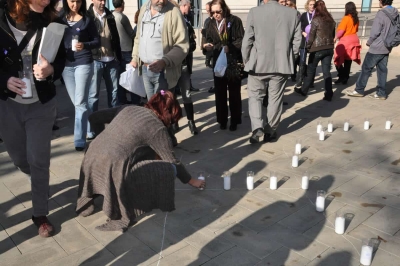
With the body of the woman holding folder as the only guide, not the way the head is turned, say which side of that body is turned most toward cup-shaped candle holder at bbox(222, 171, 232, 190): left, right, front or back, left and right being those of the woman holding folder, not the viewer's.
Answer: left

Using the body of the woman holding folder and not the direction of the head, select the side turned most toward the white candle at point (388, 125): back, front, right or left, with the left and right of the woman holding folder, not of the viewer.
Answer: left

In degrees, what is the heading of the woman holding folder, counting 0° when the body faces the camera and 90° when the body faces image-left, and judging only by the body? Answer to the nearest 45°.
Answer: approximately 0°

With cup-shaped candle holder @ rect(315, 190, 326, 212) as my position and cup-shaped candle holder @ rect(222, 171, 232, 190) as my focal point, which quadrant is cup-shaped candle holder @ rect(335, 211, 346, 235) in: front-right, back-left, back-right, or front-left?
back-left

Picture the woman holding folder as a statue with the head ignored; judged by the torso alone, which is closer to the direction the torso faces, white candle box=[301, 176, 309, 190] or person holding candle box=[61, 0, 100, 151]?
the white candle

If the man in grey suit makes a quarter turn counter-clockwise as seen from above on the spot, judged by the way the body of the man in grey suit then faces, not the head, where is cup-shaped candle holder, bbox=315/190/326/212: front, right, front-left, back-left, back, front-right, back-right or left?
left

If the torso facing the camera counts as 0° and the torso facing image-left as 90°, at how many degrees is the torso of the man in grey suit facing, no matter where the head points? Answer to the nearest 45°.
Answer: approximately 180°

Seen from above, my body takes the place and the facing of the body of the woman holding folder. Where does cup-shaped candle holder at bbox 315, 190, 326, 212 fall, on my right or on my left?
on my left

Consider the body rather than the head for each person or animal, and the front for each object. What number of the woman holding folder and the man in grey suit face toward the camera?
1

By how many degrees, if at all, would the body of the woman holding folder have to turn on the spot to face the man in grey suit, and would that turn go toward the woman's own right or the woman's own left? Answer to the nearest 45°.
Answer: approximately 135° to the woman's own left

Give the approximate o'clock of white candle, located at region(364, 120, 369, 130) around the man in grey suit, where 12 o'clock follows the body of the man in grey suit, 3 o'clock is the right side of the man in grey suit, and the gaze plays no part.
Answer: The white candle is roughly at 2 o'clock from the man in grey suit.

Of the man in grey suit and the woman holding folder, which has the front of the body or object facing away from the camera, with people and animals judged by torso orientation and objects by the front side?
the man in grey suit

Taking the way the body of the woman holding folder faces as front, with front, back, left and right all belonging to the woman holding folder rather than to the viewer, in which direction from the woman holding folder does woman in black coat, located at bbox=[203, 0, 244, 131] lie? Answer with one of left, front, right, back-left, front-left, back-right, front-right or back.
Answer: back-left

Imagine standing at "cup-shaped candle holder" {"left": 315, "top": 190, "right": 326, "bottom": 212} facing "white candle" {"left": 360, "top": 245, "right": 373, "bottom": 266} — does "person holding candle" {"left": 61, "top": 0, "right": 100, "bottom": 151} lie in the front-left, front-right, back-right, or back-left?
back-right

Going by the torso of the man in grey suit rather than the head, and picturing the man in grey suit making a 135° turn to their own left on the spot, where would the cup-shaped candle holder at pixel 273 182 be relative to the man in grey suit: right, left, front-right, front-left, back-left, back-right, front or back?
front-left
